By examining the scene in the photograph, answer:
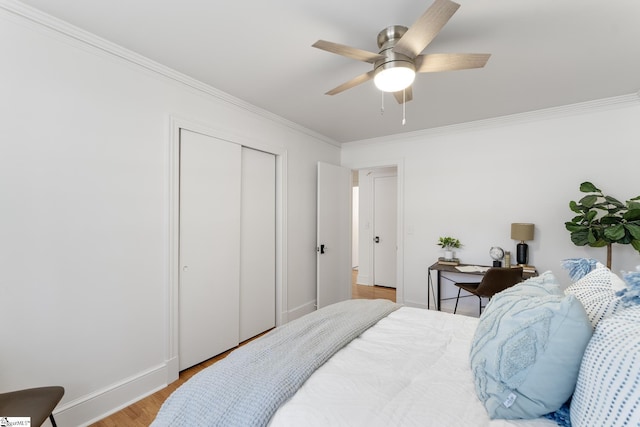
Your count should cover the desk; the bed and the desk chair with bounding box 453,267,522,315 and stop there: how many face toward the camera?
1

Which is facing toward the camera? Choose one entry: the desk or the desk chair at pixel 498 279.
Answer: the desk

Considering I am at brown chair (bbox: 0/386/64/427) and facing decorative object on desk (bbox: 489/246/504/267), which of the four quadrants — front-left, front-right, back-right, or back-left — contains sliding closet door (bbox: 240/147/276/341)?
front-left

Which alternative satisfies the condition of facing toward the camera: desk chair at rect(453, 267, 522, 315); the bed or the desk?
the desk

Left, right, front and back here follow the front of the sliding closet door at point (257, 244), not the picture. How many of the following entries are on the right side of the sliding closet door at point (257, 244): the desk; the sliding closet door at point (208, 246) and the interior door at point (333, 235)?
1

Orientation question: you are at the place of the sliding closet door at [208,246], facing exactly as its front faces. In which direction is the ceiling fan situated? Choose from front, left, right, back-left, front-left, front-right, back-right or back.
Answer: front

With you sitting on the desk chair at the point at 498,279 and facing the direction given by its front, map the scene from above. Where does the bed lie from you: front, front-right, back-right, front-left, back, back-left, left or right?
back-left

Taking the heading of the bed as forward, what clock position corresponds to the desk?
The desk is roughly at 3 o'clock from the bed.

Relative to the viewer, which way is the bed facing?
to the viewer's left

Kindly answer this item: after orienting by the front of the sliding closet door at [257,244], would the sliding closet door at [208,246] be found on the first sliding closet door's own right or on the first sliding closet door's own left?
on the first sliding closet door's own right

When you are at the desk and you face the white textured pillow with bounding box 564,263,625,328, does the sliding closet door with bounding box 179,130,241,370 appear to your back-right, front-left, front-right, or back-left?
front-right

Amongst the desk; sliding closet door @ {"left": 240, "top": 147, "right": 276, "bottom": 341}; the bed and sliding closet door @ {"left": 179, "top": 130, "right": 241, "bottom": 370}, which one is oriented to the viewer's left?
the bed

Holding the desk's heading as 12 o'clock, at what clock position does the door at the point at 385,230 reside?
The door is roughly at 5 o'clock from the desk.

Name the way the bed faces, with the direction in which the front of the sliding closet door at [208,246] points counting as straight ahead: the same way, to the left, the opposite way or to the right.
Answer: the opposite way

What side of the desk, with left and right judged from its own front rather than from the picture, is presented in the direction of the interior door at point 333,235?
right

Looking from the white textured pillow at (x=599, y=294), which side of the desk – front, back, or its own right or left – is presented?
front

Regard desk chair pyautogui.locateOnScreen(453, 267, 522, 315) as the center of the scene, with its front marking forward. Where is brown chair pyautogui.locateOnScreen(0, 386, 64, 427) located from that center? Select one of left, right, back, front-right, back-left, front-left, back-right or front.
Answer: left

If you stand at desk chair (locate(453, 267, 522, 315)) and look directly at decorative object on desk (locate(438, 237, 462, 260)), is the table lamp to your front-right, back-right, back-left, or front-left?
front-right
